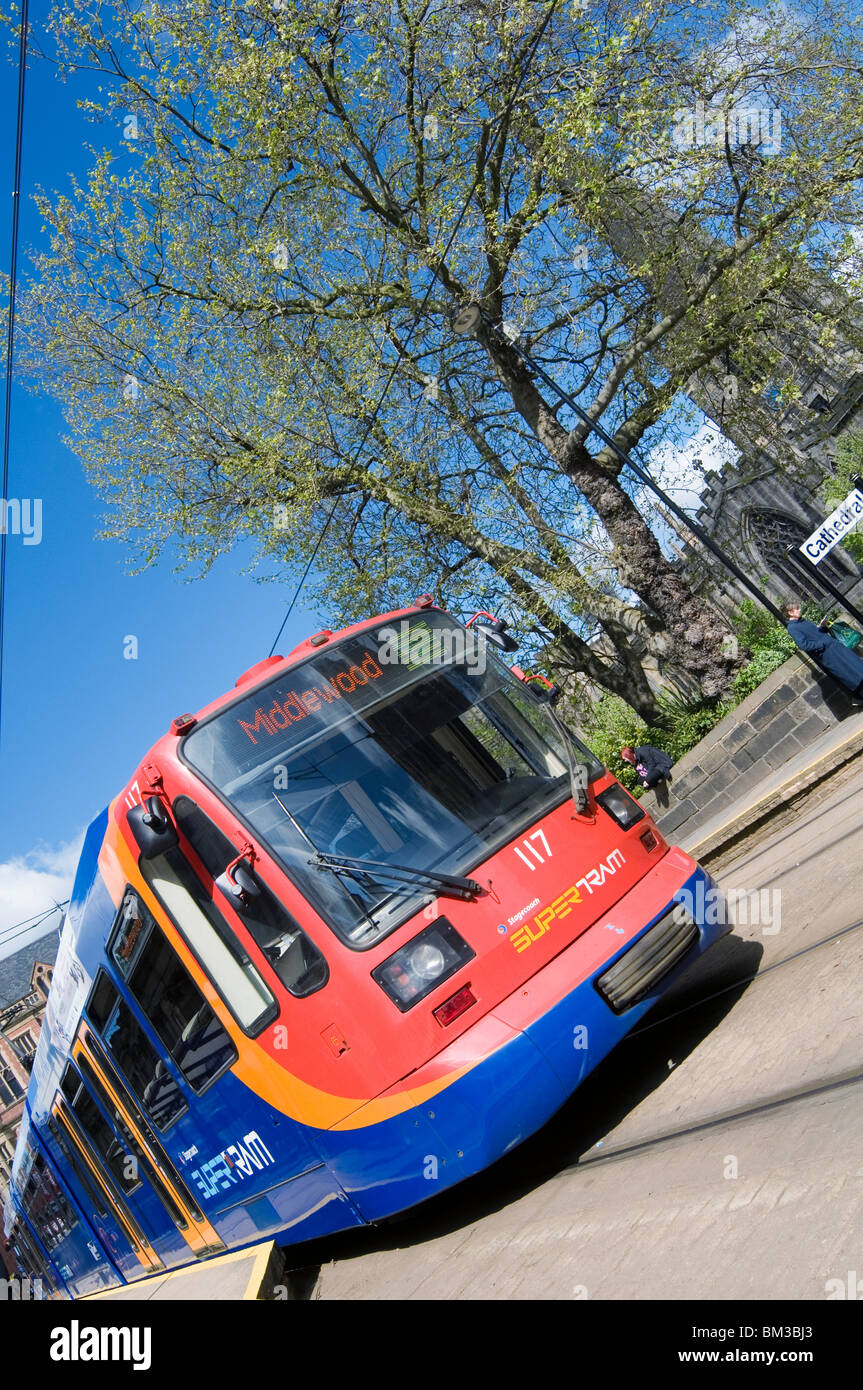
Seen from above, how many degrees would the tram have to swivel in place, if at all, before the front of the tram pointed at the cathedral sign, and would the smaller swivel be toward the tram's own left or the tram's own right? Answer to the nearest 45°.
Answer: approximately 90° to the tram's own left

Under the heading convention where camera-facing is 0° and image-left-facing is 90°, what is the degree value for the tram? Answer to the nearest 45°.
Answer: approximately 315°

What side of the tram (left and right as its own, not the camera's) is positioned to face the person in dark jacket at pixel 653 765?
left

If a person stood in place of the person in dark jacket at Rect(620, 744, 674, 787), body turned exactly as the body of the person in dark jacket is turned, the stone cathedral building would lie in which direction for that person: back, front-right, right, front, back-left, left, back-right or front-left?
back

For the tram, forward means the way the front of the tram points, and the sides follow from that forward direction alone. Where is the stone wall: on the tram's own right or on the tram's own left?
on the tram's own left

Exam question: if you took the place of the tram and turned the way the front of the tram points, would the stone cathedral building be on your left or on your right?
on your left
